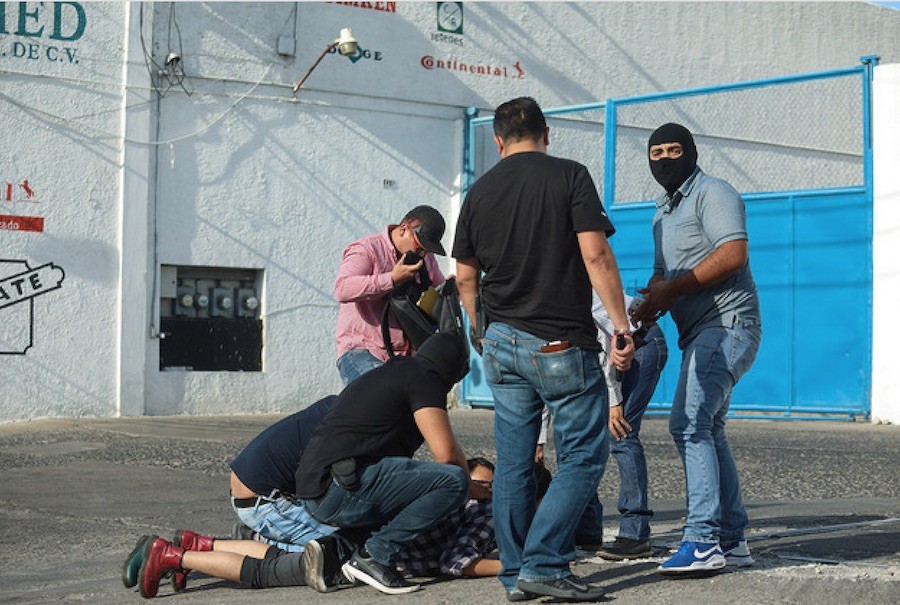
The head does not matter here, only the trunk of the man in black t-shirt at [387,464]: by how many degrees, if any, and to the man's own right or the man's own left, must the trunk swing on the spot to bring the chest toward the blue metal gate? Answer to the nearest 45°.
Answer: approximately 45° to the man's own left

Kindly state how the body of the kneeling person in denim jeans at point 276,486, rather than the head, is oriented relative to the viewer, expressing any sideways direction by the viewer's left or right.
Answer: facing to the right of the viewer

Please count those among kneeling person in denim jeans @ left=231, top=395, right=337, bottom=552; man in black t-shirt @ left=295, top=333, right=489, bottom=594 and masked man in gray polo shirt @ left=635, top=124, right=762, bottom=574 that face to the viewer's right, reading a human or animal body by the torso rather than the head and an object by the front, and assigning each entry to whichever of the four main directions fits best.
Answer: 2

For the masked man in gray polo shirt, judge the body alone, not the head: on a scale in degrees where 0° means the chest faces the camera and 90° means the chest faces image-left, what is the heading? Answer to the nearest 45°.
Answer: approximately 45°

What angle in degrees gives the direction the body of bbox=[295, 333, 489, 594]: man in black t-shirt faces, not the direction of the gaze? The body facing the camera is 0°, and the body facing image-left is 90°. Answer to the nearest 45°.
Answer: approximately 270°

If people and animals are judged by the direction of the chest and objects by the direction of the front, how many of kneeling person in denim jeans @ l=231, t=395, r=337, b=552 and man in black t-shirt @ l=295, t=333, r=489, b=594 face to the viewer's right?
2

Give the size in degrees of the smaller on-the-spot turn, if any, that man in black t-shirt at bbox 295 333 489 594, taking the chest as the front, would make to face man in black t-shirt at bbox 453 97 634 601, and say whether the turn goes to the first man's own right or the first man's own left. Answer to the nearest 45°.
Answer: approximately 45° to the first man's own right

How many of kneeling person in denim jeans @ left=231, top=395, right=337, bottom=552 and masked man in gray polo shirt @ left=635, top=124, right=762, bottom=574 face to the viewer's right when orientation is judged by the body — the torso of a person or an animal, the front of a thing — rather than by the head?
1

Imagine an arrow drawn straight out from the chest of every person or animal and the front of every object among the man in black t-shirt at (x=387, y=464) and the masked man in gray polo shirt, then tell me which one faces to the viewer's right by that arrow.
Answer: the man in black t-shirt

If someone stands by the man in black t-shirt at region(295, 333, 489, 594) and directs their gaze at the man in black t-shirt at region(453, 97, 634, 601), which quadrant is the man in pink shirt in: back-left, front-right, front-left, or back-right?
back-left

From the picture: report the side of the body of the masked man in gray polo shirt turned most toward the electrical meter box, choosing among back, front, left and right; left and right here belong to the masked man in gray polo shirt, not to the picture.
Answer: right

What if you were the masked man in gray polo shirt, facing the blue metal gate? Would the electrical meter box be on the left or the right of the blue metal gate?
left

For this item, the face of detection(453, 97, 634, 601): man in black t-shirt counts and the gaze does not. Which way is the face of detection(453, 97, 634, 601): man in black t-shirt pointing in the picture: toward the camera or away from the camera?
away from the camera
